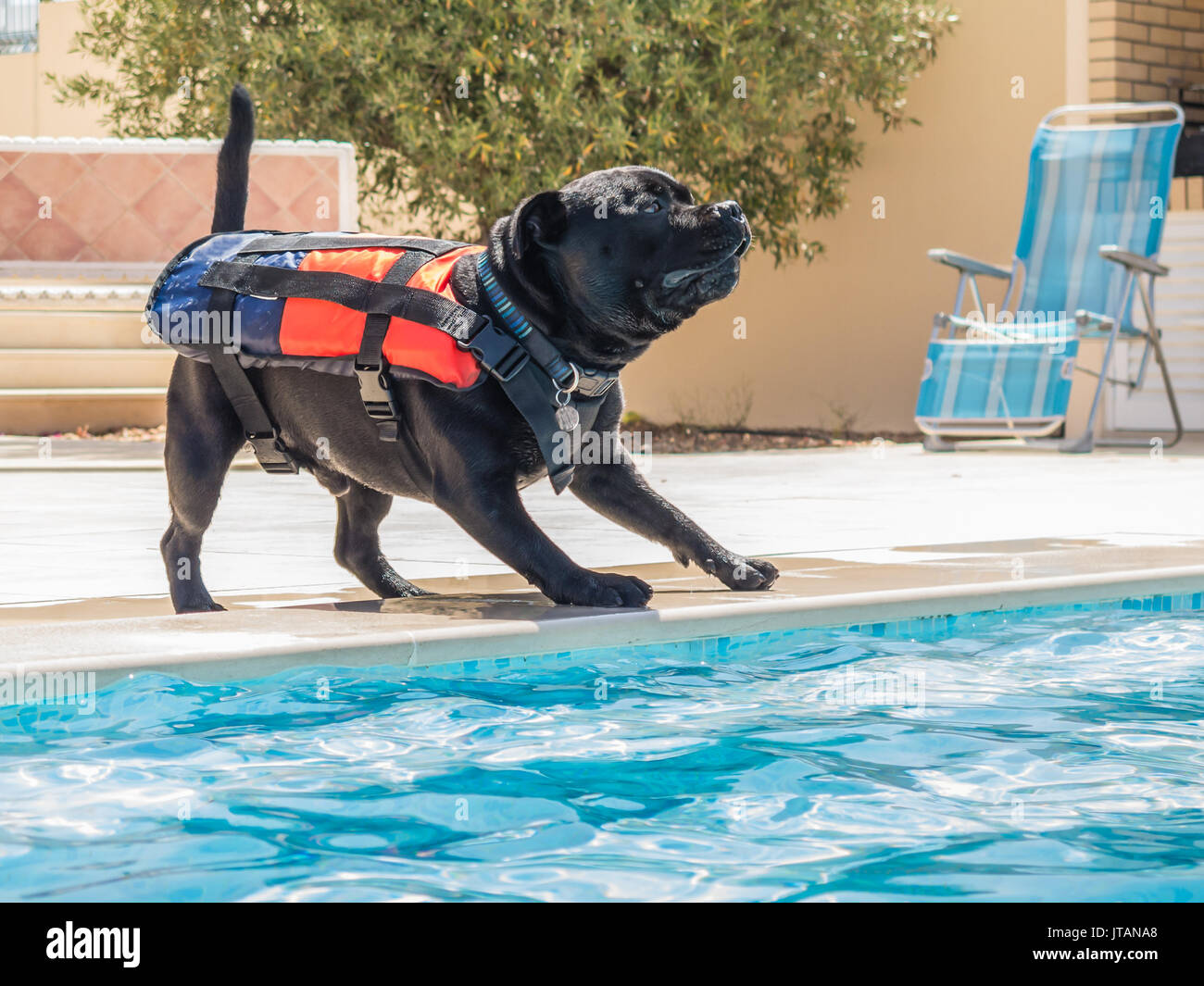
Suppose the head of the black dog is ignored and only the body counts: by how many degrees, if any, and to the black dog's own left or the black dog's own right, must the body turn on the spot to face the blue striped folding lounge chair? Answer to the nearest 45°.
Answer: approximately 45° to the black dog's own left

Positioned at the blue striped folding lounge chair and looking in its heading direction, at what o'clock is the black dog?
The black dog is roughly at 11 o'clock from the blue striped folding lounge chair.

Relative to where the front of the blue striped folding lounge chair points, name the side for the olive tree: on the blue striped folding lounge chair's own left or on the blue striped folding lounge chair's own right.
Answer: on the blue striped folding lounge chair's own right

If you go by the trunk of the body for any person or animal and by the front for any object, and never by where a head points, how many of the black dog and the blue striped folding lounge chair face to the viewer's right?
1

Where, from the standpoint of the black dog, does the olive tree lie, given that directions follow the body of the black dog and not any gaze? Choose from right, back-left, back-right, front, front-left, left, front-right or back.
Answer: left

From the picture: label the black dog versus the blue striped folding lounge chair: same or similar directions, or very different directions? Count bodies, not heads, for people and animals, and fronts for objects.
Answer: very different directions

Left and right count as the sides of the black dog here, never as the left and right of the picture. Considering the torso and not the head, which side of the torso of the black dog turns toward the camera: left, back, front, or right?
right
